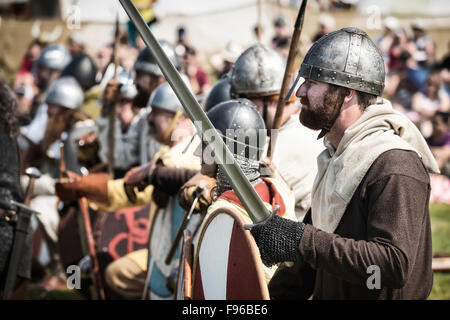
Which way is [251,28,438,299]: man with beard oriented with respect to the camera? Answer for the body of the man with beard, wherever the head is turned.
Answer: to the viewer's left

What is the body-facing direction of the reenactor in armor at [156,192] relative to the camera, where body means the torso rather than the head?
to the viewer's left

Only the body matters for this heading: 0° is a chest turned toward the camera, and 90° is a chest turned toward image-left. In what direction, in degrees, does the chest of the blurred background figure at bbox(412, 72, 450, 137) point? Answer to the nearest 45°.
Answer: approximately 0°

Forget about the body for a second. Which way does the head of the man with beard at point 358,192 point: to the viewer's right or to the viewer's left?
to the viewer's left

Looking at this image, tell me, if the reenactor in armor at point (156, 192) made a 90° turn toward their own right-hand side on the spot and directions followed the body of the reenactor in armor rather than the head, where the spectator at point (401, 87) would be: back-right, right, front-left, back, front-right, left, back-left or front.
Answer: front-right

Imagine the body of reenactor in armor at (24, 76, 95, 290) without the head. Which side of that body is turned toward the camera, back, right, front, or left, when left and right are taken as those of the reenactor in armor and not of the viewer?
left

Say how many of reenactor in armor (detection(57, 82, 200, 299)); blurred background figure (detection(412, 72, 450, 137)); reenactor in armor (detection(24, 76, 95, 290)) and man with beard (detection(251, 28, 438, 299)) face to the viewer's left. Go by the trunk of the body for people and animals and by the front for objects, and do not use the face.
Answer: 3

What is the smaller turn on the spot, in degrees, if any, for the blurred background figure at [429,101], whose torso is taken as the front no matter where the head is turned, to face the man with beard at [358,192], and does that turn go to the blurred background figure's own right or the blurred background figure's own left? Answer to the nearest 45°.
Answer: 0° — they already face them

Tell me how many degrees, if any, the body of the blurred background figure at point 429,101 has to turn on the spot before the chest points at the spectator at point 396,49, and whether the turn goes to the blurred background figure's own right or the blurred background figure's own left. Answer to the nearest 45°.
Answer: approximately 135° to the blurred background figure's own right
